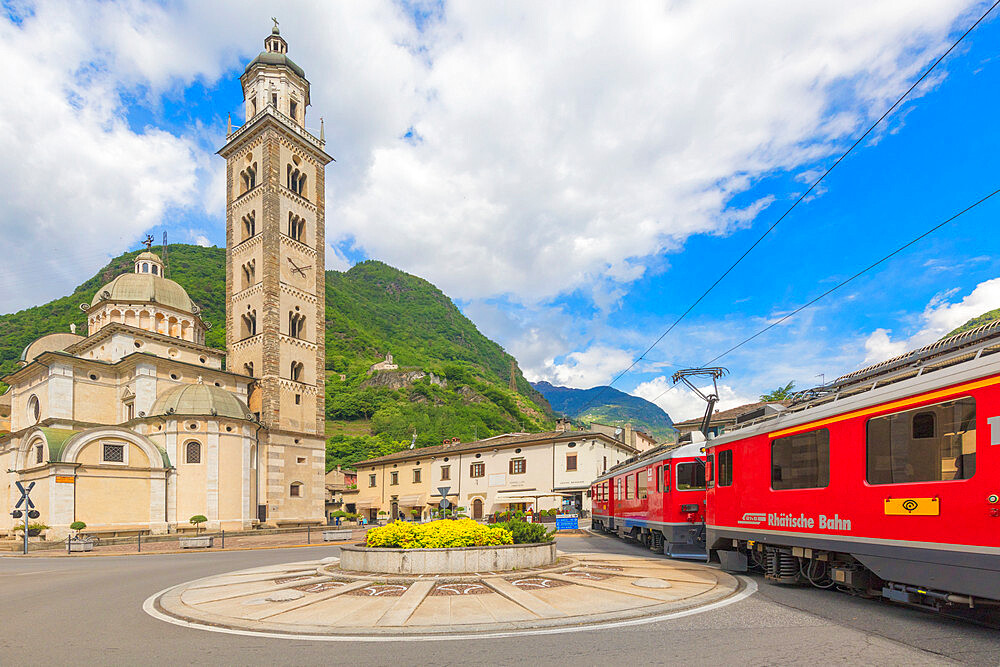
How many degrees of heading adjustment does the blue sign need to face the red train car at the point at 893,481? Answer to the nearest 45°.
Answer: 0° — it already faces it

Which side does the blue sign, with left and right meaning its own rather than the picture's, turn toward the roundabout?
front

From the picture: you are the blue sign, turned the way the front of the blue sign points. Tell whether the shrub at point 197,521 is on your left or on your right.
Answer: on your right

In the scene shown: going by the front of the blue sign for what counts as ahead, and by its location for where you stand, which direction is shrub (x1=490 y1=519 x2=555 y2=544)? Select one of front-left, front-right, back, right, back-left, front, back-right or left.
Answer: front

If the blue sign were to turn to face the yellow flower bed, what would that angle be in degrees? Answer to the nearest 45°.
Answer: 0° — it already faces it

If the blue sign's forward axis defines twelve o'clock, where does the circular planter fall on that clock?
The circular planter is roughly at 12 o'clock from the blue sign.

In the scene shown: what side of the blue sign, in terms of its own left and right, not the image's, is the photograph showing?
front

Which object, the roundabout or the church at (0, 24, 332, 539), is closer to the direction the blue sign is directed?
the roundabout

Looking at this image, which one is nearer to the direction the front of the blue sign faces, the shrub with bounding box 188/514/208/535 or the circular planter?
the circular planter

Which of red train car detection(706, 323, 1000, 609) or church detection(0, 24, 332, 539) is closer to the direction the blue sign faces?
the red train car

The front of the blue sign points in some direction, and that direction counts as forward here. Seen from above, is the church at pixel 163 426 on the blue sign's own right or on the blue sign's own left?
on the blue sign's own right
